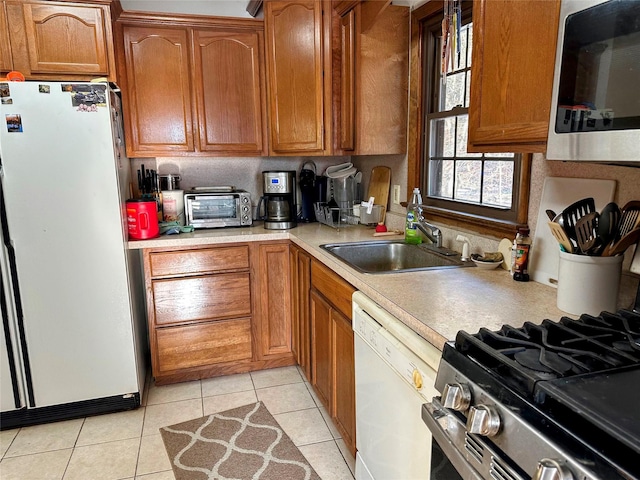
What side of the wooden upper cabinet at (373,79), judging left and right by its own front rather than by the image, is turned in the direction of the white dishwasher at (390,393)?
left

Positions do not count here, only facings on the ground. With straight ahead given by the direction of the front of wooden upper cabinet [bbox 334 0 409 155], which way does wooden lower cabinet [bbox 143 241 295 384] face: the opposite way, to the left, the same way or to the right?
to the left

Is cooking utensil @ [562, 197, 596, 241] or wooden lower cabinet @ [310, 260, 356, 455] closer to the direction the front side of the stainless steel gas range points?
the wooden lower cabinet

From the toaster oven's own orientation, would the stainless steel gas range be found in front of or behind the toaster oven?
in front

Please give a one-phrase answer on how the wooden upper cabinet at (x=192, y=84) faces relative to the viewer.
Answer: facing the viewer

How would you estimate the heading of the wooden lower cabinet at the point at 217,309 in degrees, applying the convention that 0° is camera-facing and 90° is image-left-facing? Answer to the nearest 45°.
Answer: approximately 0°

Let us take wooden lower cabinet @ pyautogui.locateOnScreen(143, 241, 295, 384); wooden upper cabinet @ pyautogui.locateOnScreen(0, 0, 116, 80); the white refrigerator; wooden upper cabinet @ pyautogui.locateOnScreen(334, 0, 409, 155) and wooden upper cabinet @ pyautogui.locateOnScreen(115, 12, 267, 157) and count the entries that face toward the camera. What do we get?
4

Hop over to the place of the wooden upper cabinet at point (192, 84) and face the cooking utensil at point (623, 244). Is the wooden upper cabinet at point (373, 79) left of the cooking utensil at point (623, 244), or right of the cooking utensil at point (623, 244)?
left

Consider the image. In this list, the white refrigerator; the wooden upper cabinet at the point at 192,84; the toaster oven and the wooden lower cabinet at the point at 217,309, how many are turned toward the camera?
4

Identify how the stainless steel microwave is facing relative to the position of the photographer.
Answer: facing the viewer and to the left of the viewer

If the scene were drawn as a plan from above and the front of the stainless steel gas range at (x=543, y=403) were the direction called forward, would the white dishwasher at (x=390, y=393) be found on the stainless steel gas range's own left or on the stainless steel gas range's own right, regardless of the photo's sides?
on the stainless steel gas range's own right

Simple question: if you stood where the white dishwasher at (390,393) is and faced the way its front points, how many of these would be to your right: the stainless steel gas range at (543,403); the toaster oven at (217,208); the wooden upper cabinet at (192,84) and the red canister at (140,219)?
3

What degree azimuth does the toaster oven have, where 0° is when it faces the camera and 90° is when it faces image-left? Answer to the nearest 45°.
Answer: approximately 0°

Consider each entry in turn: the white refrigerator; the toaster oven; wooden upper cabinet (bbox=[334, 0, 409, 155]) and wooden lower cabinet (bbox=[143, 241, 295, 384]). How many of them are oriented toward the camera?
3

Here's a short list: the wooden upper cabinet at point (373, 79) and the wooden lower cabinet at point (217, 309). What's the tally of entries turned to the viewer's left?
1

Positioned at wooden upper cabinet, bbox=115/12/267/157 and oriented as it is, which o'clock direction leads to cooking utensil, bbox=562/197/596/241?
The cooking utensil is roughly at 11 o'clock from the wooden upper cabinet.

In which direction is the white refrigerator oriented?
toward the camera

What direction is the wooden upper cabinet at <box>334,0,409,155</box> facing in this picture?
to the viewer's left

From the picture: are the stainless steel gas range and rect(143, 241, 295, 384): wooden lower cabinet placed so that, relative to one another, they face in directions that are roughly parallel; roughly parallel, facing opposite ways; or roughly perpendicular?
roughly perpendicular
